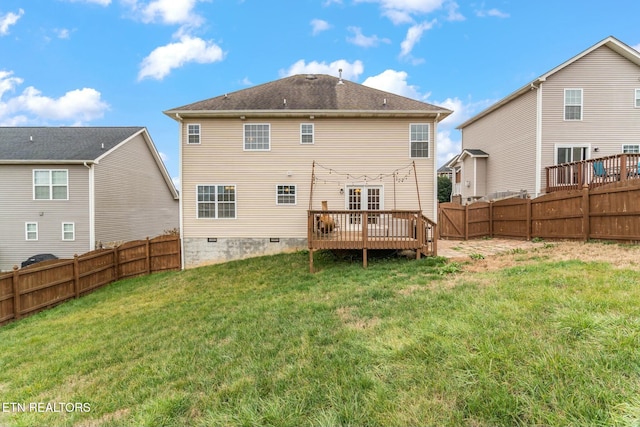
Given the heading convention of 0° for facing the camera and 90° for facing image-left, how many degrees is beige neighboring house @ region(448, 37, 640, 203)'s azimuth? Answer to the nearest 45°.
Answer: approximately 180°

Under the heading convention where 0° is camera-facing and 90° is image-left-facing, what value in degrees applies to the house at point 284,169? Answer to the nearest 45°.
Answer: approximately 180°

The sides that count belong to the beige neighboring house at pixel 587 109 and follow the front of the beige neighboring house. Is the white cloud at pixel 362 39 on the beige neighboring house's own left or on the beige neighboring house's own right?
on the beige neighboring house's own left

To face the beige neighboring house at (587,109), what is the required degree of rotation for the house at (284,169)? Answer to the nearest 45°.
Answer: approximately 90° to its right

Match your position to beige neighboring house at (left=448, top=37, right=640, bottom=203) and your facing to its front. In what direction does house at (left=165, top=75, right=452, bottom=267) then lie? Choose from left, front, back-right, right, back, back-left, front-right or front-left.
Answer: back-left

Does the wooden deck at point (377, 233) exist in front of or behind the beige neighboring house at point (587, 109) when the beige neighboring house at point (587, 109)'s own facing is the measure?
behind

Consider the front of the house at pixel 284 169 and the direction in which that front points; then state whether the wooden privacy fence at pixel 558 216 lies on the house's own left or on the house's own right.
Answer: on the house's own right

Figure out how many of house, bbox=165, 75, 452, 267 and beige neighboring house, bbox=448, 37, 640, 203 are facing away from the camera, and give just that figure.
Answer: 2
